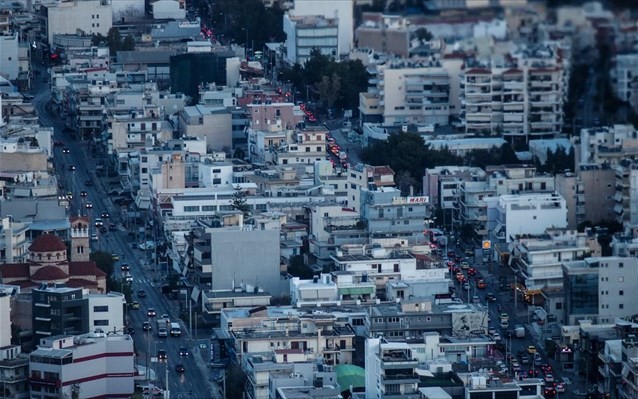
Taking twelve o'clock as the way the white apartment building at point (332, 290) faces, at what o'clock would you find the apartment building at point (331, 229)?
The apartment building is roughly at 6 o'clock from the white apartment building.

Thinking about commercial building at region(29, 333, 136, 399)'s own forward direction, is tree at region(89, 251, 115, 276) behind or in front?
behind
